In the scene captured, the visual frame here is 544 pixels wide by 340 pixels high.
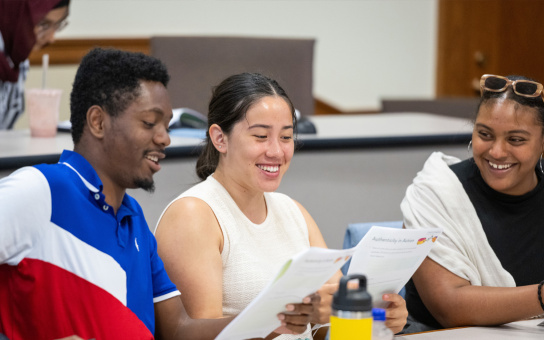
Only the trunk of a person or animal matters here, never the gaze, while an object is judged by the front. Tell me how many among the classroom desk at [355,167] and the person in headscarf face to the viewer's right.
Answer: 1

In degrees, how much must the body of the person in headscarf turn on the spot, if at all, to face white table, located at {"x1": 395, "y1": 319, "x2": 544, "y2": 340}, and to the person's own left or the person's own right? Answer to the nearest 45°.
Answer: approximately 45° to the person's own right

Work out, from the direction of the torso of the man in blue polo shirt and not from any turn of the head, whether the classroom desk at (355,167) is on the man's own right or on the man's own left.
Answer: on the man's own left

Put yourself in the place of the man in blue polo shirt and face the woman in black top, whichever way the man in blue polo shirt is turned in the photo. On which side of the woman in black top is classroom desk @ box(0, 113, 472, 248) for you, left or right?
left

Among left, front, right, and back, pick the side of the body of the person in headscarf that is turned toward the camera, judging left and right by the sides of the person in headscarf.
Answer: right

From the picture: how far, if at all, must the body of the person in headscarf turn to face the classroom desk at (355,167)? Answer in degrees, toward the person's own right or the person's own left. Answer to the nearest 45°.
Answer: approximately 45° to the person's own right

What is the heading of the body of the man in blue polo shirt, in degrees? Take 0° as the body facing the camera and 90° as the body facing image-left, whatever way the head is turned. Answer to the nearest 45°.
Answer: approximately 315°
